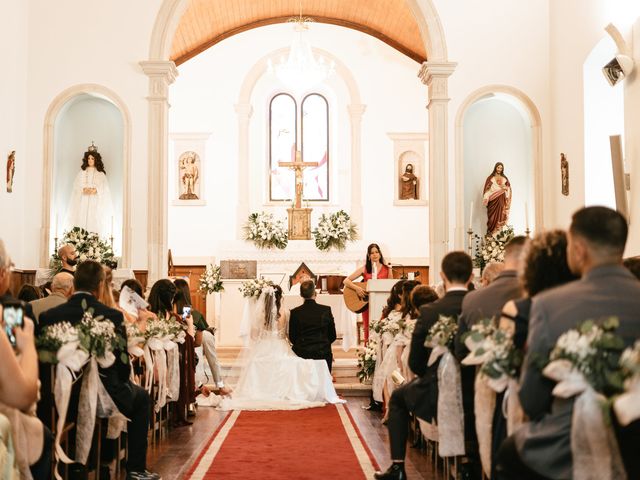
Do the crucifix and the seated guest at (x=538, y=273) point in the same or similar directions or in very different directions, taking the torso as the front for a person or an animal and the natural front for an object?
very different directions

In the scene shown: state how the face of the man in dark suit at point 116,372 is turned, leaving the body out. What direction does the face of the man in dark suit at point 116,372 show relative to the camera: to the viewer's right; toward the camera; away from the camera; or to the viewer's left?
away from the camera

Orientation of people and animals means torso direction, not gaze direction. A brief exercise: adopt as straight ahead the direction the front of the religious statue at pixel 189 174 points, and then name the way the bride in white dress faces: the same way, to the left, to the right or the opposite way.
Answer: the opposite way

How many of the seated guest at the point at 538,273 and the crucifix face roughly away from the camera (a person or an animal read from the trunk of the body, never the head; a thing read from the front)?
1

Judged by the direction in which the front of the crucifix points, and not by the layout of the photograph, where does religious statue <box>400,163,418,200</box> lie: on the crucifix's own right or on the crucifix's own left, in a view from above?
on the crucifix's own left

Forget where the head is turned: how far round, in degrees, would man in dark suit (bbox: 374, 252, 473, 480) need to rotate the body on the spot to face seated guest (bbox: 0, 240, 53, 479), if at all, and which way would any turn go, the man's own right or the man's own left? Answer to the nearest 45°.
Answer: approximately 90° to the man's own left

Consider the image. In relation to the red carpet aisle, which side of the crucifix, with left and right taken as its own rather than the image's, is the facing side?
front

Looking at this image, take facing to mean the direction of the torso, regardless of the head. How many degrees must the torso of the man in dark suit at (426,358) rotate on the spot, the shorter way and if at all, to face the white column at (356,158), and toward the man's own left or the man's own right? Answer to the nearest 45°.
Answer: approximately 45° to the man's own right

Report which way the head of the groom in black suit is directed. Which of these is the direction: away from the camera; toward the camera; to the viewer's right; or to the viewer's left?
away from the camera

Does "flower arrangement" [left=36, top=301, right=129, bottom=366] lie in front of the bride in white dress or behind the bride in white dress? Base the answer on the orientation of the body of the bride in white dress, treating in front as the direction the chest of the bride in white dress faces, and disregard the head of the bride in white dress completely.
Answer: behind

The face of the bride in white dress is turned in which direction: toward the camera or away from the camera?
away from the camera
